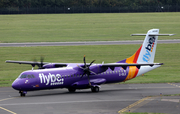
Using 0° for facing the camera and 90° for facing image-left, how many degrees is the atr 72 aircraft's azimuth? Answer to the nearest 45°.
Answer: approximately 45°
